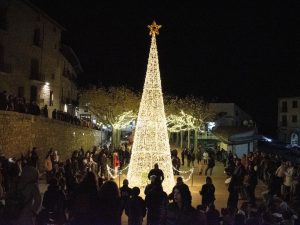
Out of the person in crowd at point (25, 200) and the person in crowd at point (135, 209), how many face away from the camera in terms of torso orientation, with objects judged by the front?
2

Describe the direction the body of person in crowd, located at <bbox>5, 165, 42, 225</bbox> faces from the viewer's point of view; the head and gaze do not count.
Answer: away from the camera

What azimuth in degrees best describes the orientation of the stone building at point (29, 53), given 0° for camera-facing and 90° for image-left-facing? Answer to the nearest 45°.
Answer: approximately 315°

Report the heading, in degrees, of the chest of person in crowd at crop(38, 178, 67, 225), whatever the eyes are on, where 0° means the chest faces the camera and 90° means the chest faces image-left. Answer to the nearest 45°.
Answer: approximately 180°

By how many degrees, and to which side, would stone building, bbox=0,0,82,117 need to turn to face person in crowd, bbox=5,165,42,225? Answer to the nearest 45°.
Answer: approximately 45° to its right

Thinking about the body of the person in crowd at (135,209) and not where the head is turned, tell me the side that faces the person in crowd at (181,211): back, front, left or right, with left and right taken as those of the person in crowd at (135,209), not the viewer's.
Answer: right

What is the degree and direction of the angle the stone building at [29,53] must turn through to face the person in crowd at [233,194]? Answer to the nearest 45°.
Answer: approximately 45° to its right

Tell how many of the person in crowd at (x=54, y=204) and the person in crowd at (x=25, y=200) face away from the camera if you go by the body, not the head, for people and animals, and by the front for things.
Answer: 2

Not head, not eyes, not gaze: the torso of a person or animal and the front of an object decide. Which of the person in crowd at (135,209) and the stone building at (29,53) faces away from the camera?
the person in crowd

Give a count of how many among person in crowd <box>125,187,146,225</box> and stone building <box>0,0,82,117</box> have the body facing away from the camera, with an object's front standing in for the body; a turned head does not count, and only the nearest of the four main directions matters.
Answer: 1

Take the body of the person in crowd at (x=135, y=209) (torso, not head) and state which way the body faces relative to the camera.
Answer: away from the camera

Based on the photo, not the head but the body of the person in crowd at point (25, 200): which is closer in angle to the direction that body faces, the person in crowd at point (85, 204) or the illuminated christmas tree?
the illuminated christmas tree

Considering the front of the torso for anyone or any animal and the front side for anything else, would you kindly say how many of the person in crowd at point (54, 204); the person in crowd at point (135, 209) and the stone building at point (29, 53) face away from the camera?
2
